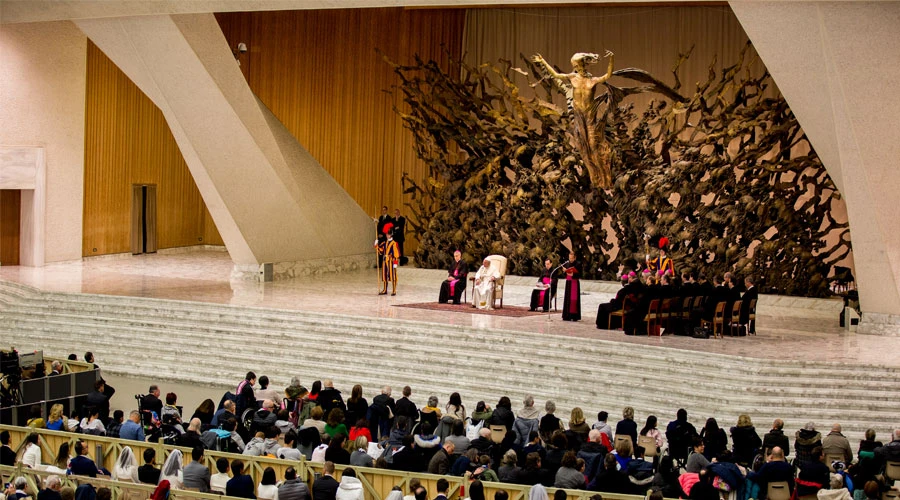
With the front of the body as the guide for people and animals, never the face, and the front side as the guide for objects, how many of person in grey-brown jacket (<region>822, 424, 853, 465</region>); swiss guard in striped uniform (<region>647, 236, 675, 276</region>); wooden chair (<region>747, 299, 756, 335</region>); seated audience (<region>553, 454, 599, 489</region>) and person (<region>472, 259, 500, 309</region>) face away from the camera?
2

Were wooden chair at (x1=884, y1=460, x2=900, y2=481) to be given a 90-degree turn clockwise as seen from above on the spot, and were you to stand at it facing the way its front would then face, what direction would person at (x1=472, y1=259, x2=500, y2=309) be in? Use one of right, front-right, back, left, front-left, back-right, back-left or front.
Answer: back-left

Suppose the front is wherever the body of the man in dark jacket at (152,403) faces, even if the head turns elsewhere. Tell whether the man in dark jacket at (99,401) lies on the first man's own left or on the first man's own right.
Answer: on the first man's own left

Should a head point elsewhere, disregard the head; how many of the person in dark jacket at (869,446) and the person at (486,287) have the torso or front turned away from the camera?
1

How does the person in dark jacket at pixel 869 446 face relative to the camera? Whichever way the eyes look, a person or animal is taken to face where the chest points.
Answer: away from the camera

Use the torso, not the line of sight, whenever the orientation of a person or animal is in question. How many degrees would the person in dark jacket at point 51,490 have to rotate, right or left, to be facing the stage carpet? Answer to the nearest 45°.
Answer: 0° — they already face it

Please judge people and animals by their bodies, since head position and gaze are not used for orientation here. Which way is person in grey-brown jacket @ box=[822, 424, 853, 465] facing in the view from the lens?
facing away from the viewer

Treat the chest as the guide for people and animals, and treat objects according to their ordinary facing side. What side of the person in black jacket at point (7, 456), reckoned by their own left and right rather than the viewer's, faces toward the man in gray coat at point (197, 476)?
right

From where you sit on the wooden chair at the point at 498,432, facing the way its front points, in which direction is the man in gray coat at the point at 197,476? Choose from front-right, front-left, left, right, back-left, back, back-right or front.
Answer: back-left

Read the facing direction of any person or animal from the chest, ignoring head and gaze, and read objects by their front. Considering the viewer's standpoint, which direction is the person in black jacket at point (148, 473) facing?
facing away from the viewer and to the right of the viewer

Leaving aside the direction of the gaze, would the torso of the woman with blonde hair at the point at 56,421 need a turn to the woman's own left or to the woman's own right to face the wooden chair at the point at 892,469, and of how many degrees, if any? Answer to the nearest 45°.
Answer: approximately 90° to the woman's own right

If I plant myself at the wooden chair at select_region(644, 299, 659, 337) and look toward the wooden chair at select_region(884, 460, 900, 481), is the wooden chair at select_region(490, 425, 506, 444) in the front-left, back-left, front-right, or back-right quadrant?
front-right

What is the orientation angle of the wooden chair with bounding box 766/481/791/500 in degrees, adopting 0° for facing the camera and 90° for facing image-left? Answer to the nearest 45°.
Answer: approximately 180°

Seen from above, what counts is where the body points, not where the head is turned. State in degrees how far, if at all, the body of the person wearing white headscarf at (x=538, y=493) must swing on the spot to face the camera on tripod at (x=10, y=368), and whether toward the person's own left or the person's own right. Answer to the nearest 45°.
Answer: approximately 45° to the person's own left

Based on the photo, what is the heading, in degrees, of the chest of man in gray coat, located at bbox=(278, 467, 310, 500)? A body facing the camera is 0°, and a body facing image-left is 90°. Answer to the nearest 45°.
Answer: approximately 180°

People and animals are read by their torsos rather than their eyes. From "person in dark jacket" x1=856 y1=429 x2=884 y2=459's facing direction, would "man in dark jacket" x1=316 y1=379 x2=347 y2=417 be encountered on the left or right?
on their left

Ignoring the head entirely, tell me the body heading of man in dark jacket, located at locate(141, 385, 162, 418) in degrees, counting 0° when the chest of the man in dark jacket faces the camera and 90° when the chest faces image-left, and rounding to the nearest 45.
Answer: approximately 225°

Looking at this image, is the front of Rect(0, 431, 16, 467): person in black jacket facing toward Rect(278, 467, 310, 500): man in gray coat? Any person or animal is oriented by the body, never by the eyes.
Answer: no

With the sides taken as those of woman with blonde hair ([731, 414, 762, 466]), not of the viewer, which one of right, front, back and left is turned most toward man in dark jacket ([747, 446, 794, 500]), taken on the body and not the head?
back
